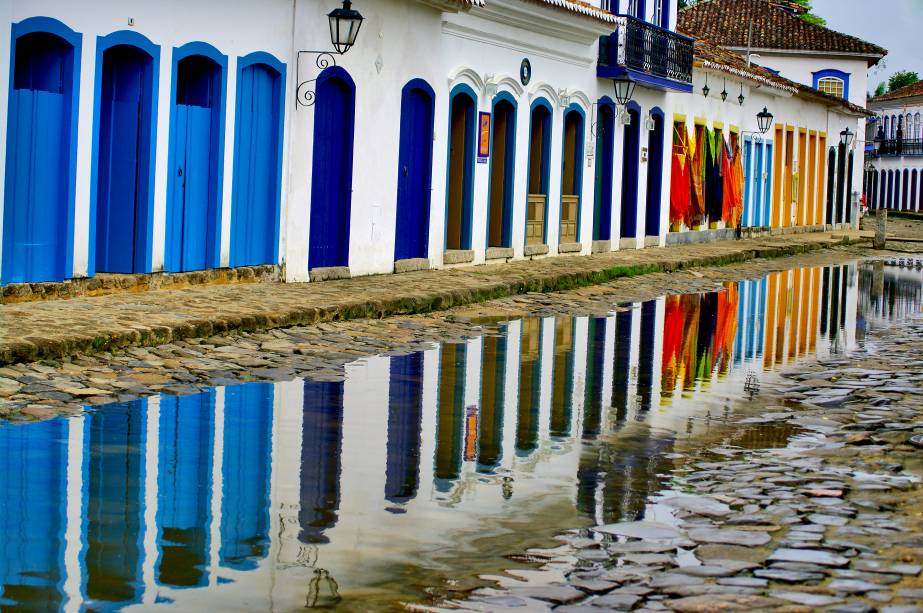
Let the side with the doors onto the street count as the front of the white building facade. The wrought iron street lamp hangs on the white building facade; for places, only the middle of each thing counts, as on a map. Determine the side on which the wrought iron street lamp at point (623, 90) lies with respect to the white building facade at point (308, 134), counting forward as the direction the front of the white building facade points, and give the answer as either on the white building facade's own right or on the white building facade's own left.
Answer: on the white building facade's own left

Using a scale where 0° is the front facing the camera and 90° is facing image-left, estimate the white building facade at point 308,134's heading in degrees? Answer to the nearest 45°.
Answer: approximately 315°

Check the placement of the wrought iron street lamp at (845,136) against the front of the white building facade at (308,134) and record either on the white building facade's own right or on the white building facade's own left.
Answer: on the white building facade's own left

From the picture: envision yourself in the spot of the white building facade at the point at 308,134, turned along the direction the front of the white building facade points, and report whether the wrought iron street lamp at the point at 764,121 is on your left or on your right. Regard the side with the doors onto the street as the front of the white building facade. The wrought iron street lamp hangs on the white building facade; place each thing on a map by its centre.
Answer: on your left
